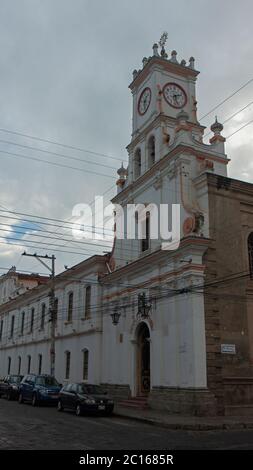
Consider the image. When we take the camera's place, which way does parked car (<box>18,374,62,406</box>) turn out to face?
facing the viewer and to the right of the viewer

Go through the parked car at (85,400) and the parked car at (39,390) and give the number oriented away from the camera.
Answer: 0

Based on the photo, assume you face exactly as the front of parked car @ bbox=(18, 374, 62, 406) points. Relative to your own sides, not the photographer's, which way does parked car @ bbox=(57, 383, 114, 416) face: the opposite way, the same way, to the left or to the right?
the same way

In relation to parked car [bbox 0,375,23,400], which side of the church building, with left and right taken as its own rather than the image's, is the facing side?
right

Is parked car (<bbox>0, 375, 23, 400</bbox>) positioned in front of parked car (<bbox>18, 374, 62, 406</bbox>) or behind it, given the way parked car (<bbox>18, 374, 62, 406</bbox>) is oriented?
behind

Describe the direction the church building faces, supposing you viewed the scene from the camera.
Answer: facing the viewer and to the left of the viewer

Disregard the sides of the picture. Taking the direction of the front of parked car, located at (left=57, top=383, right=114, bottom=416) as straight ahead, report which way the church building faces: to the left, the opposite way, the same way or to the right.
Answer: to the right

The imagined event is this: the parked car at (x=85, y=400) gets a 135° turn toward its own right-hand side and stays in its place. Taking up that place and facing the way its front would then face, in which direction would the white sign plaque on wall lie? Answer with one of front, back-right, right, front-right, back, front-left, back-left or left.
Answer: back

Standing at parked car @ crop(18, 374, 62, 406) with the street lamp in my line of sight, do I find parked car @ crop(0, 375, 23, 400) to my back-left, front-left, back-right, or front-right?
back-left

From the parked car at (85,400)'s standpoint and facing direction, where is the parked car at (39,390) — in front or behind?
behind

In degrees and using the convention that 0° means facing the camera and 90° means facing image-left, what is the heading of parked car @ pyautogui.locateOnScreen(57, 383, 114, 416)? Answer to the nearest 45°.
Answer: approximately 315°
